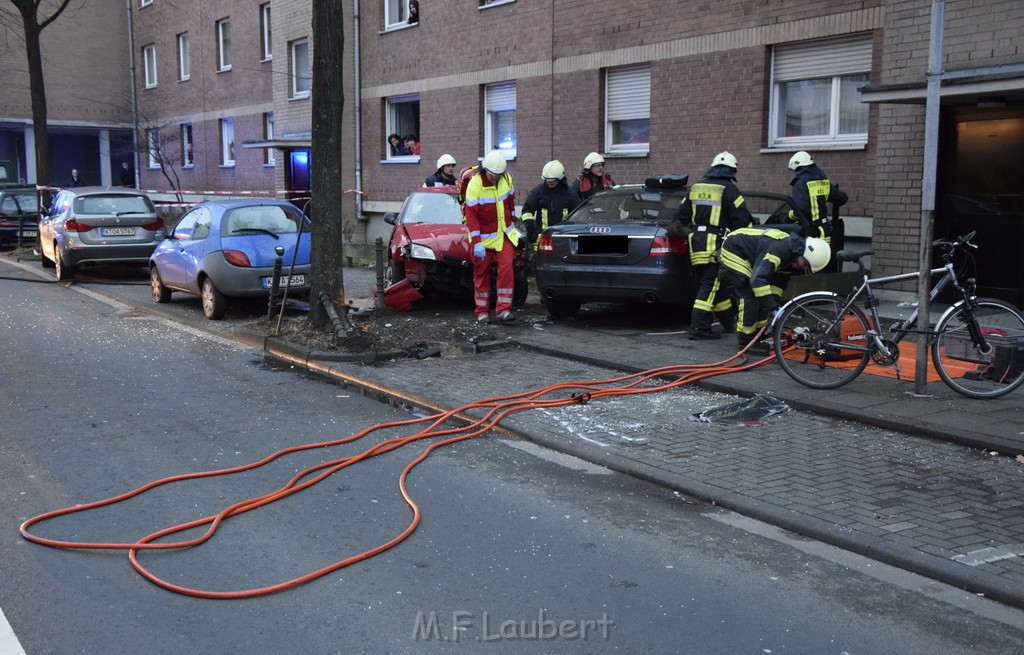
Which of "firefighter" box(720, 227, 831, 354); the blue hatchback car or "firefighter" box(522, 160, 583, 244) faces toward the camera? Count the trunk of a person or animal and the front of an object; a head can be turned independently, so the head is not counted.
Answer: "firefighter" box(522, 160, 583, 244)

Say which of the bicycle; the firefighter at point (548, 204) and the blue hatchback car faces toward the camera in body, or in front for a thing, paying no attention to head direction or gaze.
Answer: the firefighter

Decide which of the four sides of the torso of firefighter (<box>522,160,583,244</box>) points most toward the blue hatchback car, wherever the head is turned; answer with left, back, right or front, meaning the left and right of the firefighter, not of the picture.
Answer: right

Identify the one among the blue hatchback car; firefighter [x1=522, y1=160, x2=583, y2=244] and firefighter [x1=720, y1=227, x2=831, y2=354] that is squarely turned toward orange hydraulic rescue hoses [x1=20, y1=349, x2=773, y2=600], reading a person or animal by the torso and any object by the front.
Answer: firefighter [x1=522, y1=160, x2=583, y2=244]

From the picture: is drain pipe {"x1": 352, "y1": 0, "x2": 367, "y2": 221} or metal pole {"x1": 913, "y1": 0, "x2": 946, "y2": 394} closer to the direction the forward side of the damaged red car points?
the metal pole

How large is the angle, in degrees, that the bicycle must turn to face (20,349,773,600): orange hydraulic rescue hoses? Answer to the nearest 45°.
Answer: approximately 135° to its right

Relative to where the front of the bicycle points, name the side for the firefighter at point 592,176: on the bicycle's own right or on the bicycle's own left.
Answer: on the bicycle's own left

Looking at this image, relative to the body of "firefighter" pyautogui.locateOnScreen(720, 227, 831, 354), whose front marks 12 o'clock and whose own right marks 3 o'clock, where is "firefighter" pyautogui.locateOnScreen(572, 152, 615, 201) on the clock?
"firefighter" pyautogui.locateOnScreen(572, 152, 615, 201) is roughly at 8 o'clock from "firefighter" pyautogui.locateOnScreen(720, 227, 831, 354).

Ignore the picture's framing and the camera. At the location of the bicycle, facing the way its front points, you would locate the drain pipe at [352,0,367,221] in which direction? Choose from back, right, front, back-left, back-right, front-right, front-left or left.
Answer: back-left

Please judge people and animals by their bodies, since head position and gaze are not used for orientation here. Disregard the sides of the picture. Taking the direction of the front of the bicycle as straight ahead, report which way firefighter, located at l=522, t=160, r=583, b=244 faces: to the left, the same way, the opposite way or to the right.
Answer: to the right

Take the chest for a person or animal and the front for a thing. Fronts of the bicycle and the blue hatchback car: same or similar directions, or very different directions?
very different directions

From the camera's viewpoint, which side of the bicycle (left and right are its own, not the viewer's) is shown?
right

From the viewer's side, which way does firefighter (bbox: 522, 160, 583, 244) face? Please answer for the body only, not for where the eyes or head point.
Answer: toward the camera

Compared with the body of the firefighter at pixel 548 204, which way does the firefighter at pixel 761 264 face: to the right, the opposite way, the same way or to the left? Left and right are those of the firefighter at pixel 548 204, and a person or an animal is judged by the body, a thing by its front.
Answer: to the left

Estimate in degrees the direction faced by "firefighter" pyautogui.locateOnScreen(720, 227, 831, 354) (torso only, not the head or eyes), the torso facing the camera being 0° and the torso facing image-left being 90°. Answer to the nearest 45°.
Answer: approximately 270°
